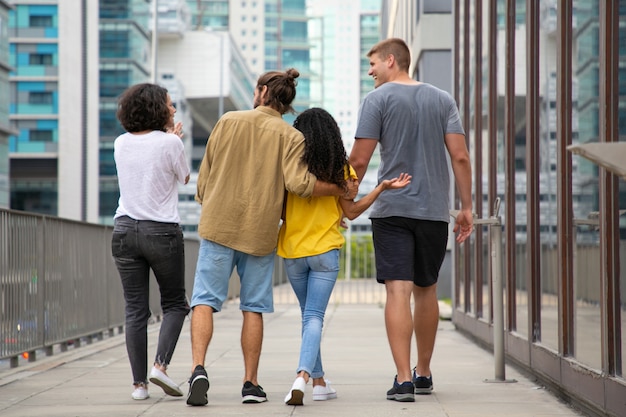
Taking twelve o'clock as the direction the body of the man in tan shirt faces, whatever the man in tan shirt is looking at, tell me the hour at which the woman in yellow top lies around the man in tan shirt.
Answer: The woman in yellow top is roughly at 3 o'clock from the man in tan shirt.

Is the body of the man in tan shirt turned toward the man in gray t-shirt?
no

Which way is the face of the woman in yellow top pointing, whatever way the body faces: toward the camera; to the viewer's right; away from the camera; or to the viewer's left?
away from the camera

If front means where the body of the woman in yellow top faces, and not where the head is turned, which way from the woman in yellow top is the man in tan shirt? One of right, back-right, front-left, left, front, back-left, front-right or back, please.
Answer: left

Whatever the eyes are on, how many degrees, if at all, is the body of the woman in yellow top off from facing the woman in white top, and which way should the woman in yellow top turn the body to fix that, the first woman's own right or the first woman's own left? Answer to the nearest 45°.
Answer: approximately 90° to the first woman's own left

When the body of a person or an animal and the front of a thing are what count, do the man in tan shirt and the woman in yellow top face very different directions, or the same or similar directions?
same or similar directions

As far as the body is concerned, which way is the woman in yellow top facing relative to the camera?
away from the camera

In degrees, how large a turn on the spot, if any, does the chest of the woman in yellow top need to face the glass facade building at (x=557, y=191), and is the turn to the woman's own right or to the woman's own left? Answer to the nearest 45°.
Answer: approximately 90° to the woman's own right

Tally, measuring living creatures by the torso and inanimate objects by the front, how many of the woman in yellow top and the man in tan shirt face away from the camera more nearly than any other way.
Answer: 2

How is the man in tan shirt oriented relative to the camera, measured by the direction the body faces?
away from the camera

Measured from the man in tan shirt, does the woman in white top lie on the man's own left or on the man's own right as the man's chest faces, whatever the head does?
on the man's own left
